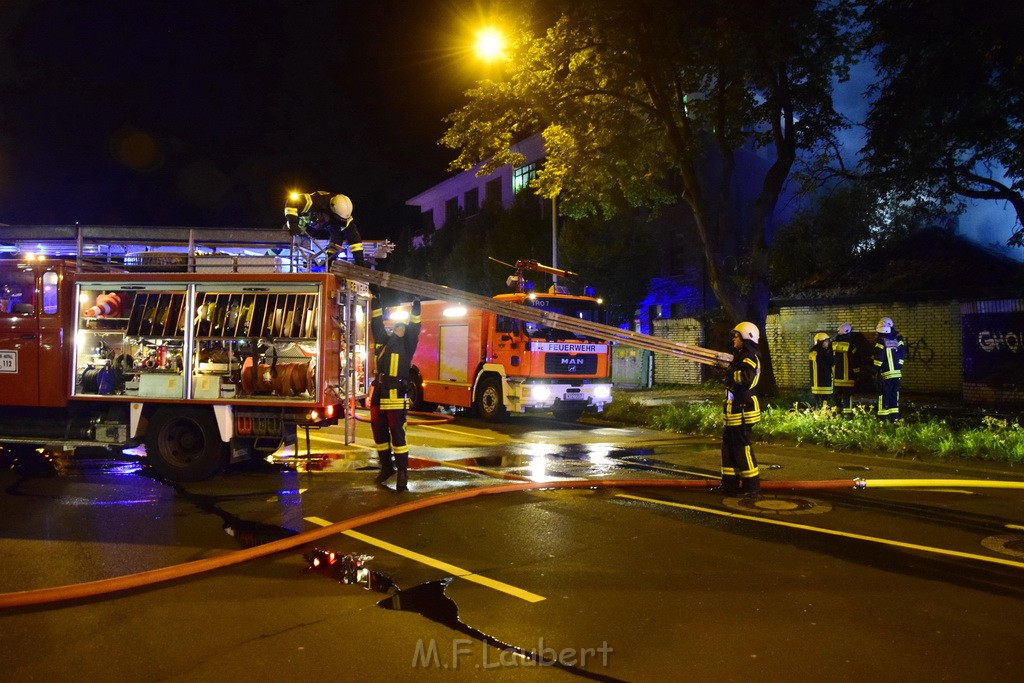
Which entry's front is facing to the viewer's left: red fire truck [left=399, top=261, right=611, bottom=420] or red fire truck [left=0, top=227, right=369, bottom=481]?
red fire truck [left=0, top=227, right=369, bottom=481]

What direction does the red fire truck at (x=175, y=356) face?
to the viewer's left

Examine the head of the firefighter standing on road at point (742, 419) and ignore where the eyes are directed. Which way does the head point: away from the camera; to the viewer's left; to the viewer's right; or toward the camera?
to the viewer's left

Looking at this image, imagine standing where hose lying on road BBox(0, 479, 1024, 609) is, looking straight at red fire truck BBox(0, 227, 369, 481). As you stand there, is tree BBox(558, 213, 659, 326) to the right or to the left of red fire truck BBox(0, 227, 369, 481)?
right

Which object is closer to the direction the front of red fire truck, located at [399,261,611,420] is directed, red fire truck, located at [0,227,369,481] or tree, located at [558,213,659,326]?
the red fire truck

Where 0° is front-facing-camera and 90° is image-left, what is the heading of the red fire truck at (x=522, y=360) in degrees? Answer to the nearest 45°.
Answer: approximately 315°

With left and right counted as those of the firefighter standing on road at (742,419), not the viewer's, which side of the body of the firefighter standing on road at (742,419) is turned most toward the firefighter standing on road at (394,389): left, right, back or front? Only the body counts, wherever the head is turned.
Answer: front

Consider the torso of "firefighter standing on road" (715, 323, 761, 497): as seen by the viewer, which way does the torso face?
to the viewer's left

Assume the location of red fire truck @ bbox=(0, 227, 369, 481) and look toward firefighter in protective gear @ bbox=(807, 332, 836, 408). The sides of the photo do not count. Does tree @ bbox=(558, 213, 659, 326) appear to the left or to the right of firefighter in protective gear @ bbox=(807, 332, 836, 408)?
left

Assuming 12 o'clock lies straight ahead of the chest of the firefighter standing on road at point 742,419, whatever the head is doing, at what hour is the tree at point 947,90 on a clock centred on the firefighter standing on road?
The tree is roughly at 4 o'clock from the firefighter standing on road.

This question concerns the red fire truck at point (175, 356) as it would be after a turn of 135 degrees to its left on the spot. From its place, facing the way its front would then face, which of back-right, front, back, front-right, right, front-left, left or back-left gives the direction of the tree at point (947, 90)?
front-left
